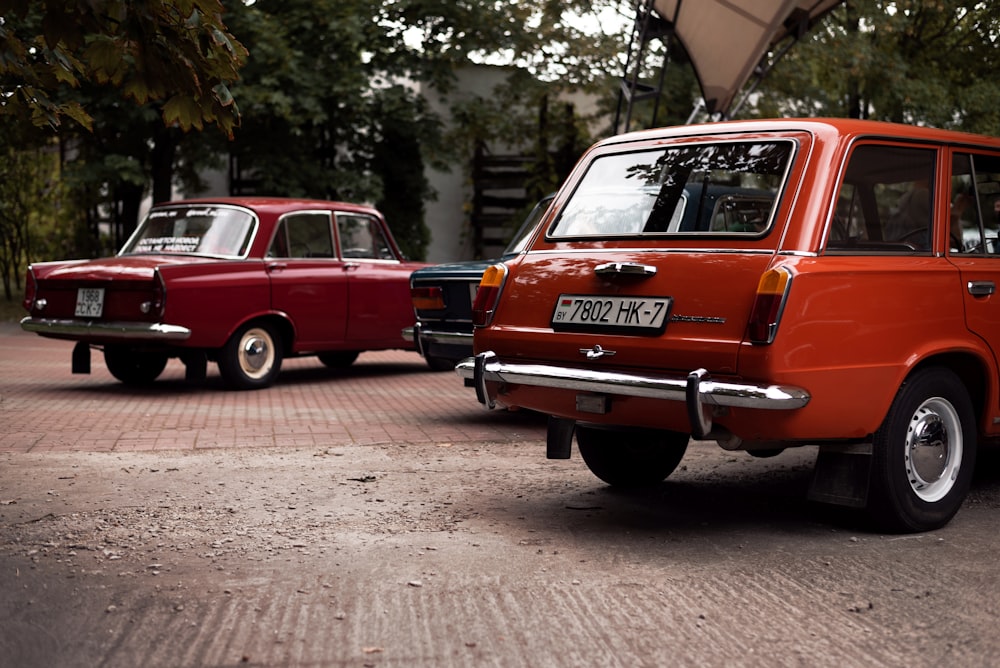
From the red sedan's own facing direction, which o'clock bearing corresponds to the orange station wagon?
The orange station wagon is roughly at 4 o'clock from the red sedan.

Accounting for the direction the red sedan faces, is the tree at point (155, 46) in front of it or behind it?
behind

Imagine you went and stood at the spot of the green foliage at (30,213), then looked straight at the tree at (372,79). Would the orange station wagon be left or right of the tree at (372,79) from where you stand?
right

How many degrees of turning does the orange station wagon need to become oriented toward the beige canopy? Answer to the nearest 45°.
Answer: approximately 45° to its left

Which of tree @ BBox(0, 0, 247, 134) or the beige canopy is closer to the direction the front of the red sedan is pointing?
the beige canopy

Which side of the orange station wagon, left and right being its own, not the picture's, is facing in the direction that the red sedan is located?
left

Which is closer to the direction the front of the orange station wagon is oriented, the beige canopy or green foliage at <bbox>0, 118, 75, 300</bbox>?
the beige canopy

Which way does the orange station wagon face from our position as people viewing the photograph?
facing away from the viewer and to the right of the viewer

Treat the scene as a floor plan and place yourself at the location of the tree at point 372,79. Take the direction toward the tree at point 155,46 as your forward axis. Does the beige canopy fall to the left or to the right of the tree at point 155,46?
left

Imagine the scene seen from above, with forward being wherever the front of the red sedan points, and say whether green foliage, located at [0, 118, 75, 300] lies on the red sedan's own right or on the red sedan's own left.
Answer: on the red sedan's own left

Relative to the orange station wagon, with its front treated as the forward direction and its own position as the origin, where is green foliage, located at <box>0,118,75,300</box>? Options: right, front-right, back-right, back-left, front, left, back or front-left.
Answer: left

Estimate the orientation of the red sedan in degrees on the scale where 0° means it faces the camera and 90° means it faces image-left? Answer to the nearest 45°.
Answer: approximately 225°

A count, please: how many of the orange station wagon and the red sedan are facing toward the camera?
0
